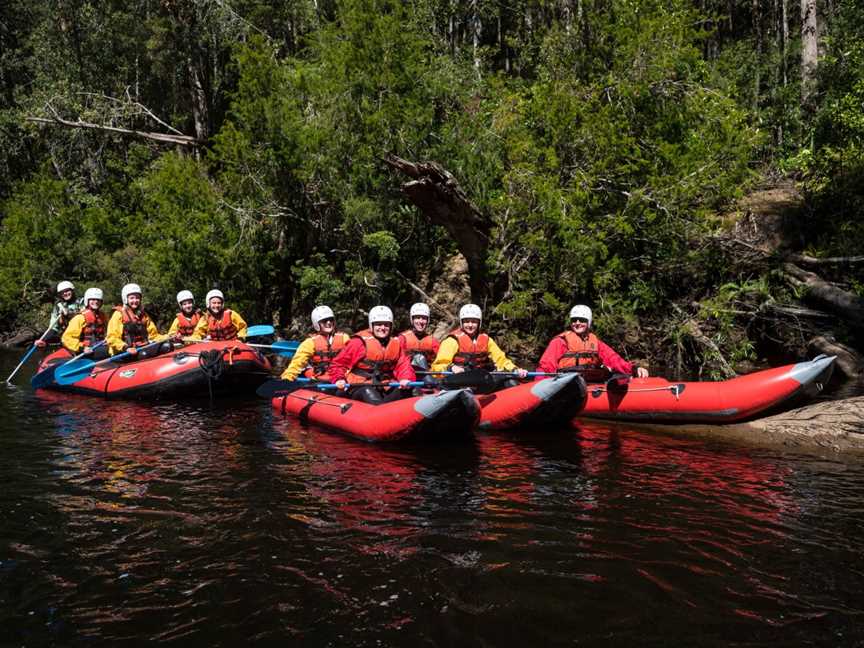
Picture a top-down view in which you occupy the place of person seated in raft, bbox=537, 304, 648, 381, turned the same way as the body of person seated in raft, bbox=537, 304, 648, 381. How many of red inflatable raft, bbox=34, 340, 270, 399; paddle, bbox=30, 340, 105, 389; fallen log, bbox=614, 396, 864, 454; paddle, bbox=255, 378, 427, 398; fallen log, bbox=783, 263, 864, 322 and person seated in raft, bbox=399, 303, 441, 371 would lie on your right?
4

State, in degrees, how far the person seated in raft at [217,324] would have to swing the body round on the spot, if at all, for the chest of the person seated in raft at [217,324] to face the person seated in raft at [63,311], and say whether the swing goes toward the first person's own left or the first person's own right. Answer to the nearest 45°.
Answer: approximately 135° to the first person's own right

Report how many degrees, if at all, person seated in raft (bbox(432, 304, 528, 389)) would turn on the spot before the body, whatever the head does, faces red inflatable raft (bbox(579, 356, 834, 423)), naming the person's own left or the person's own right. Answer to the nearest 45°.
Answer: approximately 90° to the person's own left

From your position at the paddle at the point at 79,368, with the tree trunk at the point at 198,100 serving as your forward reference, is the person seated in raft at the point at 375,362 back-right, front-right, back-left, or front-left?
back-right

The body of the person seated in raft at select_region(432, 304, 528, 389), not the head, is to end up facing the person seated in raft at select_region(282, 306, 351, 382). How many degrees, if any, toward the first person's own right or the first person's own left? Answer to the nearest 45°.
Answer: approximately 90° to the first person's own right

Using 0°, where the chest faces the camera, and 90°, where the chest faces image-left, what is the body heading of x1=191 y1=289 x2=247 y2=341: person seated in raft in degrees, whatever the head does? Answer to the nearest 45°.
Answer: approximately 0°

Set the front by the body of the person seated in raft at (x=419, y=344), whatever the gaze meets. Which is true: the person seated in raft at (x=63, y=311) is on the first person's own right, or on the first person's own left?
on the first person's own right

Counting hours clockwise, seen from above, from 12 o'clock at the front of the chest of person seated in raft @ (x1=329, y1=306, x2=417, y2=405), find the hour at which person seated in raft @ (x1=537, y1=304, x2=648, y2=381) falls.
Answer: person seated in raft @ (x1=537, y1=304, x2=648, y2=381) is roughly at 9 o'clock from person seated in raft @ (x1=329, y1=306, x2=417, y2=405).

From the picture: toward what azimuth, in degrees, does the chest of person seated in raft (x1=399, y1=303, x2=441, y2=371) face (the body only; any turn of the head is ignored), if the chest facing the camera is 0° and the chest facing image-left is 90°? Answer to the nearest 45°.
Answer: approximately 0°
